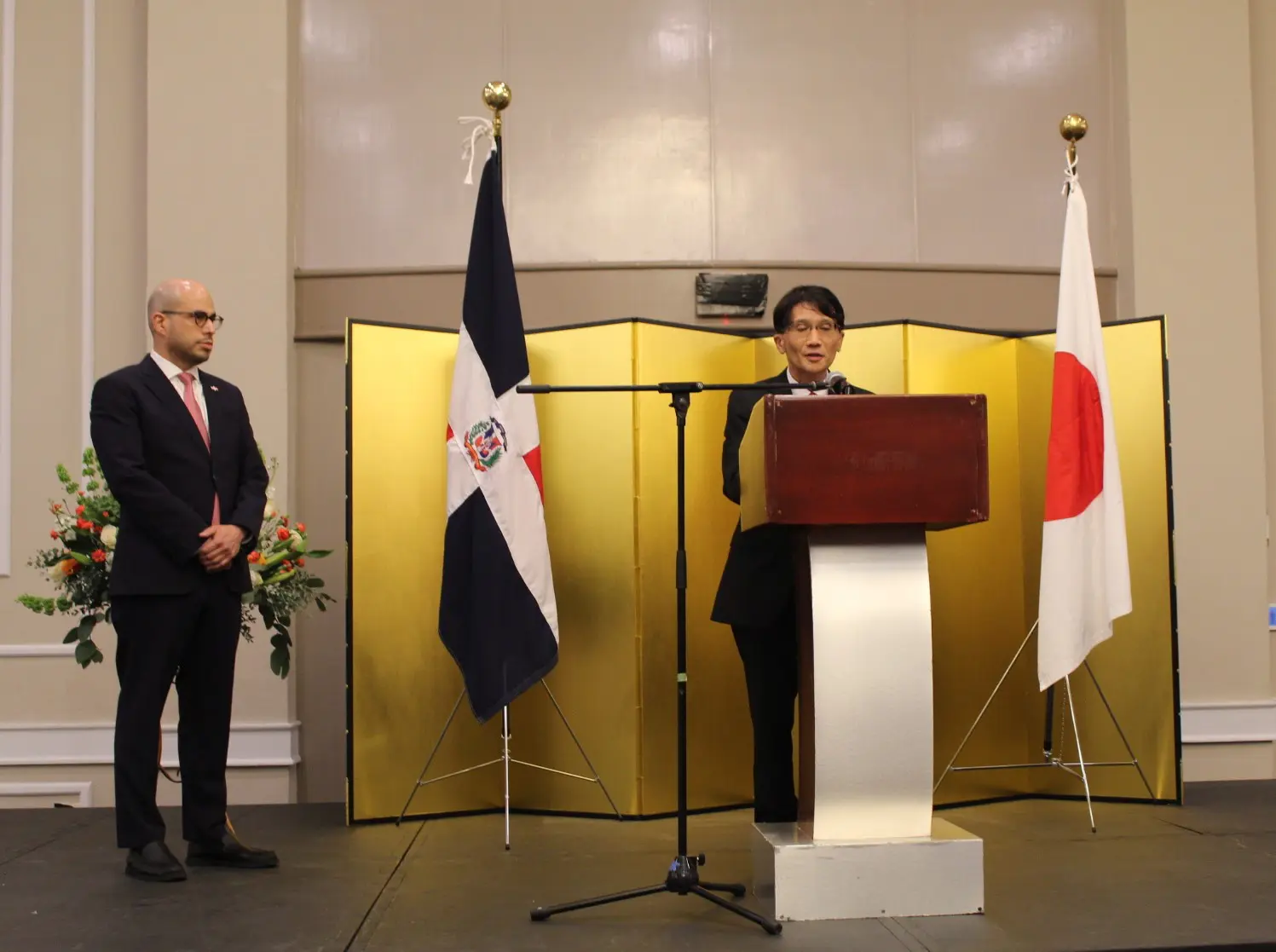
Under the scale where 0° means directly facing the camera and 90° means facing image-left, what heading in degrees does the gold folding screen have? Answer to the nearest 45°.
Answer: approximately 0°

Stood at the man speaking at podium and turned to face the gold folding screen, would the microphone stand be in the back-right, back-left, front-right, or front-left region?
back-left

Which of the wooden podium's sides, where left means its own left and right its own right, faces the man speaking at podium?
back

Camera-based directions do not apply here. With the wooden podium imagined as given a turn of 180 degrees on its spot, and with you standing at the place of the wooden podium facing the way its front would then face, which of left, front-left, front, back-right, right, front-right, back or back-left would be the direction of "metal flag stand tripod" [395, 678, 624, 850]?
front-left

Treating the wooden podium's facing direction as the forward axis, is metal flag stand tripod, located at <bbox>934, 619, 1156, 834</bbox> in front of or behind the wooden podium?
behind

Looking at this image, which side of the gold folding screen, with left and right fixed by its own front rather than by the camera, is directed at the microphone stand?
front

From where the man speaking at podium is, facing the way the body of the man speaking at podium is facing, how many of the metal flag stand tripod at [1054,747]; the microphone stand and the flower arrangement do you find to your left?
1

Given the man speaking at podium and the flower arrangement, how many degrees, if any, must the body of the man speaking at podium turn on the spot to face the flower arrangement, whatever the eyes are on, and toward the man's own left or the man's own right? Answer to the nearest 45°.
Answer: approximately 135° to the man's own right

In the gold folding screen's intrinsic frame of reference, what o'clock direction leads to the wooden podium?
The wooden podium is roughly at 11 o'clock from the gold folding screen.

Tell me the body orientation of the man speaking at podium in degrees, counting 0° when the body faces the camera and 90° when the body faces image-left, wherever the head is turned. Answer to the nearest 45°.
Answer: approximately 315°
